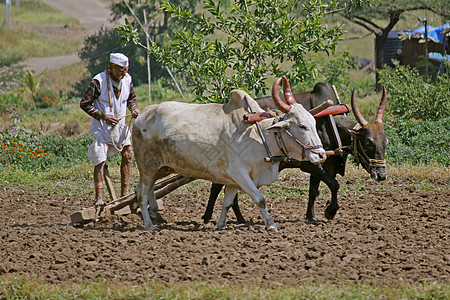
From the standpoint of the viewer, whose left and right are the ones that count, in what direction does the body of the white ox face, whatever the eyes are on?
facing to the right of the viewer

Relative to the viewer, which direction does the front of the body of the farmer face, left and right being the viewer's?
facing the viewer and to the right of the viewer

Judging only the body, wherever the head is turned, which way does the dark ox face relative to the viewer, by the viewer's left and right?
facing to the right of the viewer

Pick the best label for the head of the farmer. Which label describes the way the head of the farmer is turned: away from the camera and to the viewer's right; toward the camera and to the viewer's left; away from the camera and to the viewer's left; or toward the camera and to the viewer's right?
toward the camera and to the viewer's right

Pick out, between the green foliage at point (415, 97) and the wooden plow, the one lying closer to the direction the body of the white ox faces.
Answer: the green foliage

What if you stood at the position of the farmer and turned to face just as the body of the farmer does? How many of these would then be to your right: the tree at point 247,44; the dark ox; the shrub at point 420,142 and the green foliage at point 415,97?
0

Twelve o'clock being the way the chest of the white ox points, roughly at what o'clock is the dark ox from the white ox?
The dark ox is roughly at 11 o'clock from the white ox.

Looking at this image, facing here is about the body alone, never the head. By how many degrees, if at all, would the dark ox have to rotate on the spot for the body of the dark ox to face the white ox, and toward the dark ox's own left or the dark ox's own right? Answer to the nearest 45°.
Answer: approximately 135° to the dark ox's own right

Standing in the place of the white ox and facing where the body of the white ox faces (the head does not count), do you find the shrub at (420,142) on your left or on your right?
on your left

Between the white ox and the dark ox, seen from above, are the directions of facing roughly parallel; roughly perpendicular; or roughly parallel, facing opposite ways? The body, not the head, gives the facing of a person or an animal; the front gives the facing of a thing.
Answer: roughly parallel

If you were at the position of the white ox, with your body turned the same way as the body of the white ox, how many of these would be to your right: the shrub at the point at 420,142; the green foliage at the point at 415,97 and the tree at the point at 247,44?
0

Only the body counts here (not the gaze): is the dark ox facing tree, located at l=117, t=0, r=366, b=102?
no

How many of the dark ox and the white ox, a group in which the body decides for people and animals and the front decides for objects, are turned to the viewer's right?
2

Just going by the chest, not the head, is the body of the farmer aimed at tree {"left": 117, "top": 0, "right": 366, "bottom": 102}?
no

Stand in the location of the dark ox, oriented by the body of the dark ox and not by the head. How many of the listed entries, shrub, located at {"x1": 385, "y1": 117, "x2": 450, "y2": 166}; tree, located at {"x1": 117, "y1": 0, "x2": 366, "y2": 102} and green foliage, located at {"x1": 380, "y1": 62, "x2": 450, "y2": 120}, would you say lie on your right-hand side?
0

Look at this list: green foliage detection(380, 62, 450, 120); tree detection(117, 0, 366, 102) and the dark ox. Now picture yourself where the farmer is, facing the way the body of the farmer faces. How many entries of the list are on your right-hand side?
0

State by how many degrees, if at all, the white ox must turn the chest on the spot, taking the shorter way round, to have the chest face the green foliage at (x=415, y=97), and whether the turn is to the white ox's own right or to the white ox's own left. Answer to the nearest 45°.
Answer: approximately 45° to the white ox's own left
